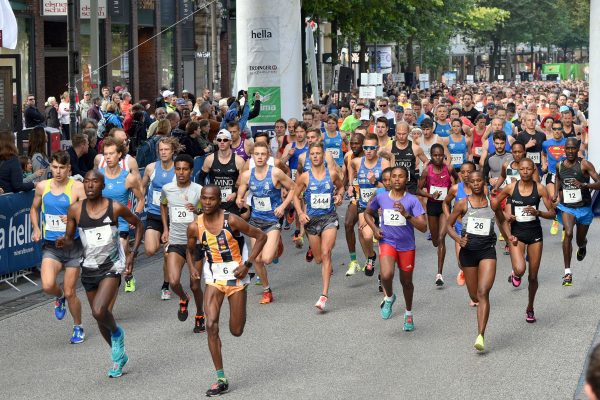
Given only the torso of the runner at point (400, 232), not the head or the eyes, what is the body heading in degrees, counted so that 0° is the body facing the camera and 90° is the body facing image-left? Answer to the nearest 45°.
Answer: approximately 0°

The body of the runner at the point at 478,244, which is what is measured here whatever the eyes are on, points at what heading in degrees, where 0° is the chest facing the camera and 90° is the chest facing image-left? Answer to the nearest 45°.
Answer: approximately 0°

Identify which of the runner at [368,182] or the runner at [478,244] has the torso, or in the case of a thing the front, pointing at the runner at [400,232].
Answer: the runner at [368,182]

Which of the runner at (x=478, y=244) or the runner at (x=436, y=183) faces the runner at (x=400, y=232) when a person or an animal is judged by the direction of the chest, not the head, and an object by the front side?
the runner at (x=436, y=183)

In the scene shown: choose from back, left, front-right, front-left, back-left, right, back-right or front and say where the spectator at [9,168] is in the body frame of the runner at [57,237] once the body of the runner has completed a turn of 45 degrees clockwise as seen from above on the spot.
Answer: back-right

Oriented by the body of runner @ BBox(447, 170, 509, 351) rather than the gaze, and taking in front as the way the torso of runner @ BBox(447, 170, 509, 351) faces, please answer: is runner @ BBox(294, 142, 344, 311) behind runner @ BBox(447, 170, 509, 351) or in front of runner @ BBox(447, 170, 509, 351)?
behind
